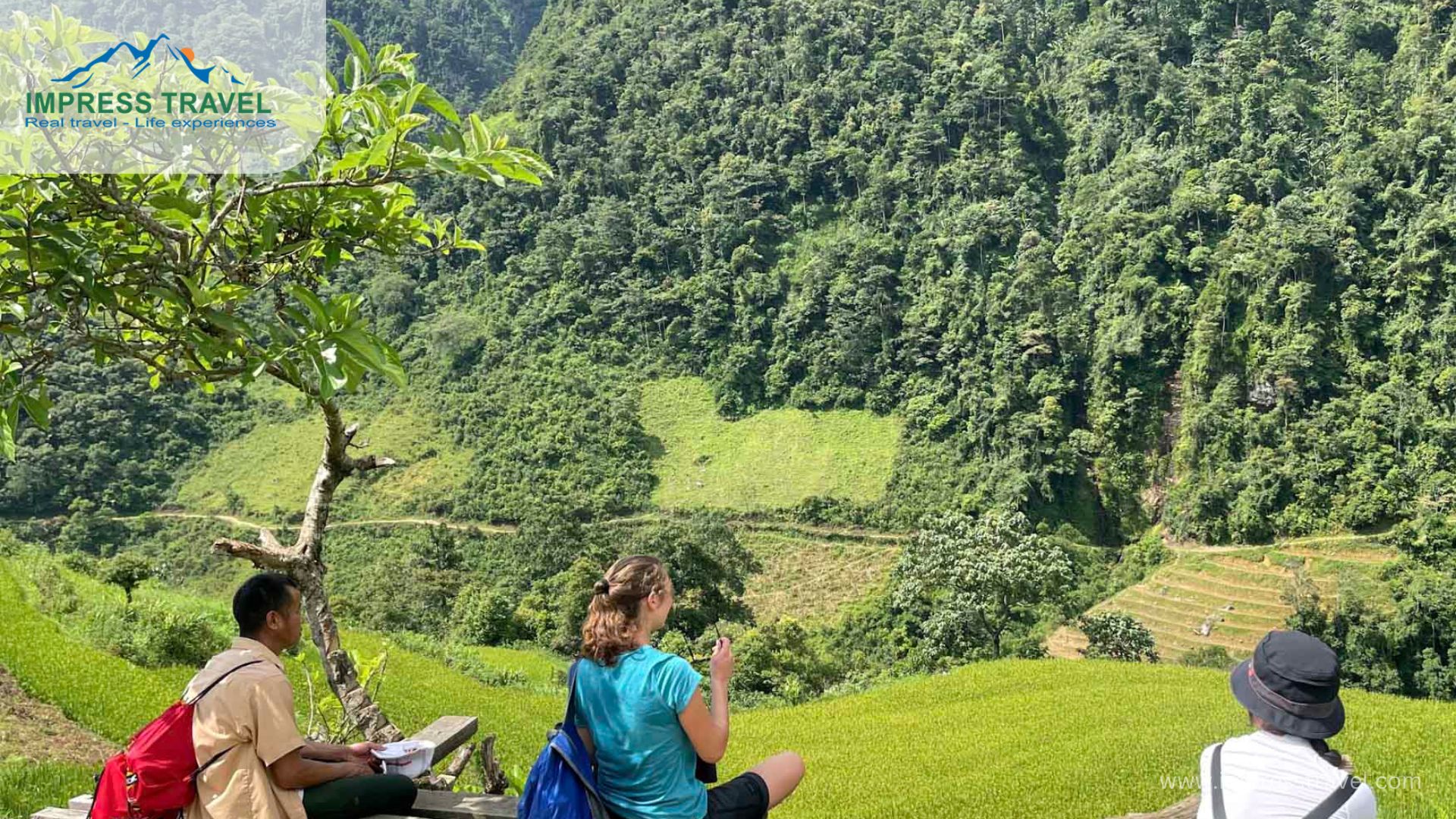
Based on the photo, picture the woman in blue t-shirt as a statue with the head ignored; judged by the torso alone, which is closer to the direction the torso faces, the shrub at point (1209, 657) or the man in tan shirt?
the shrub

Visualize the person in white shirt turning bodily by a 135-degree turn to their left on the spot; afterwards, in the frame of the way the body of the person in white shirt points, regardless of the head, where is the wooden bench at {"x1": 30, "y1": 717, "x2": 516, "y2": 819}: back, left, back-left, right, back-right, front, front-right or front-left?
front-right

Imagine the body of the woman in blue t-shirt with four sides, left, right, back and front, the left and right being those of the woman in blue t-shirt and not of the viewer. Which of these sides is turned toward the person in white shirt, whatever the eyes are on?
right

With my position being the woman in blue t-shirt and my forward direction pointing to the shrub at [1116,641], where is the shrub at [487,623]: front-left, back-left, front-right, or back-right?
front-left

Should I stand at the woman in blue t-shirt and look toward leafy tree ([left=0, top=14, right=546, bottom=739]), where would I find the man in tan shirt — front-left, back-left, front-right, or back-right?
front-left

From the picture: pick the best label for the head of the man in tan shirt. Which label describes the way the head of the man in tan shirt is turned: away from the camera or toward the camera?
away from the camera

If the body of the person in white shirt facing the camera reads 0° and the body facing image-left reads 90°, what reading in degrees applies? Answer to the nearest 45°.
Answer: approximately 180°

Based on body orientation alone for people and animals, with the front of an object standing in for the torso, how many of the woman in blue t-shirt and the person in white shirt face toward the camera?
0

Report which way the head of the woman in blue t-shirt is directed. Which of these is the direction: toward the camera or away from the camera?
away from the camera

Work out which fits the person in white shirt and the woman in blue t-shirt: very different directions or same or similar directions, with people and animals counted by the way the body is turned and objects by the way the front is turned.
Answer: same or similar directions

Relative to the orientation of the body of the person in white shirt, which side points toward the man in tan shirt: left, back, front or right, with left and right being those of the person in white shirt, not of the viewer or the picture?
left

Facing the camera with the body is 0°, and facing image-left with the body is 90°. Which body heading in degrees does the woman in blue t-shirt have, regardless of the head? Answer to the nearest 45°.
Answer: approximately 225°

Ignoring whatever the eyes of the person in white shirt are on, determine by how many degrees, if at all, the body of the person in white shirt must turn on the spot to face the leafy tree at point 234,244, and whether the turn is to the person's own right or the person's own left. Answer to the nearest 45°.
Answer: approximately 90° to the person's own left

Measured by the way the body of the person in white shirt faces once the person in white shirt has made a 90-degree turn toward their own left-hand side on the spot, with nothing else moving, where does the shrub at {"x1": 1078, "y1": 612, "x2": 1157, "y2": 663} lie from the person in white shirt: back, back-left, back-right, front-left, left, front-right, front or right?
right
